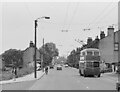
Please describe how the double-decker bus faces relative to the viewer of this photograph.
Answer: facing the viewer
